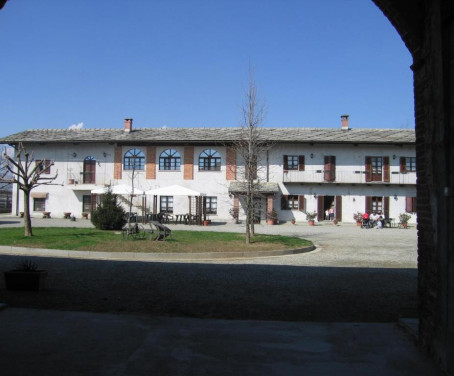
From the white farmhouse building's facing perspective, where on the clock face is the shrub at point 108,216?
The shrub is roughly at 1 o'clock from the white farmhouse building.

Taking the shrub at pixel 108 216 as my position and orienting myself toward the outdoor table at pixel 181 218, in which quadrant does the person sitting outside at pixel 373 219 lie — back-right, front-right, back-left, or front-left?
front-right

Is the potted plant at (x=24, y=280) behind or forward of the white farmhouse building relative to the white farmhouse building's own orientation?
forward

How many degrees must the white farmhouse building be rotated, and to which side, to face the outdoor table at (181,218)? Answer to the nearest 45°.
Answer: approximately 45° to its right

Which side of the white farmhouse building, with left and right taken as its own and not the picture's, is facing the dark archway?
front

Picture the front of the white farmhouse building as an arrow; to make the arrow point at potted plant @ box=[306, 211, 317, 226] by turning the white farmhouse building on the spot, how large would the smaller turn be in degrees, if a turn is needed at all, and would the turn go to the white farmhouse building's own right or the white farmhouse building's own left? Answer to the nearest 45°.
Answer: approximately 90° to the white farmhouse building's own left

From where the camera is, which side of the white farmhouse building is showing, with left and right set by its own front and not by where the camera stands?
front
